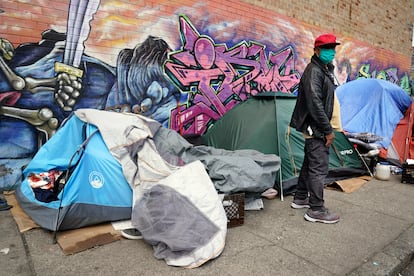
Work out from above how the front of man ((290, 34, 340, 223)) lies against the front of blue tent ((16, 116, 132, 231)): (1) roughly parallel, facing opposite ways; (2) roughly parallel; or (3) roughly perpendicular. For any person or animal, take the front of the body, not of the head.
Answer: roughly perpendicular

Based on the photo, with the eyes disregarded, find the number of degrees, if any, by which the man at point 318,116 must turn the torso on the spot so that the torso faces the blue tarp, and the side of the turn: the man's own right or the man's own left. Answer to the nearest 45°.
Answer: approximately 90° to the man's own left

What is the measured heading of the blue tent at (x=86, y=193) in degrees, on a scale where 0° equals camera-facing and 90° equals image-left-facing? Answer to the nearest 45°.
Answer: approximately 45°
